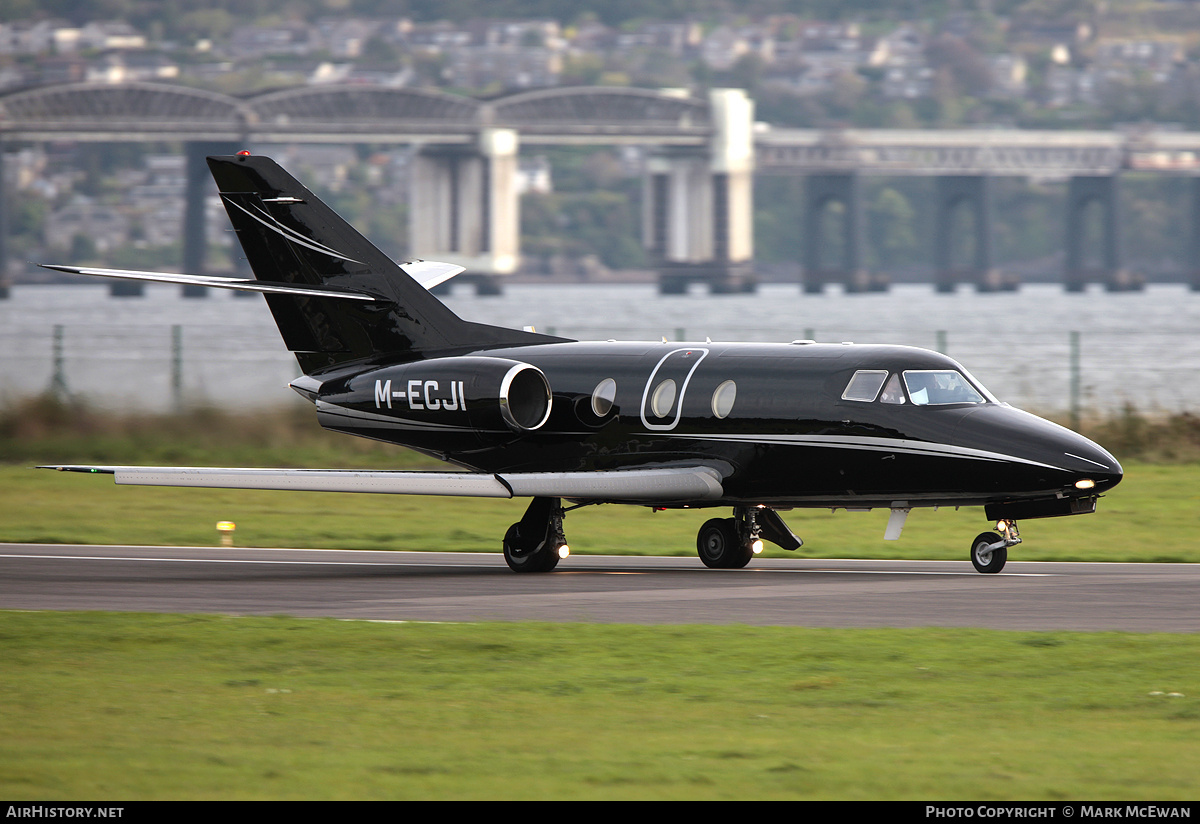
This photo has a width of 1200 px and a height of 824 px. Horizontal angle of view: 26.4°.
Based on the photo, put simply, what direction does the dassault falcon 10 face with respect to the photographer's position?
facing the viewer and to the right of the viewer
